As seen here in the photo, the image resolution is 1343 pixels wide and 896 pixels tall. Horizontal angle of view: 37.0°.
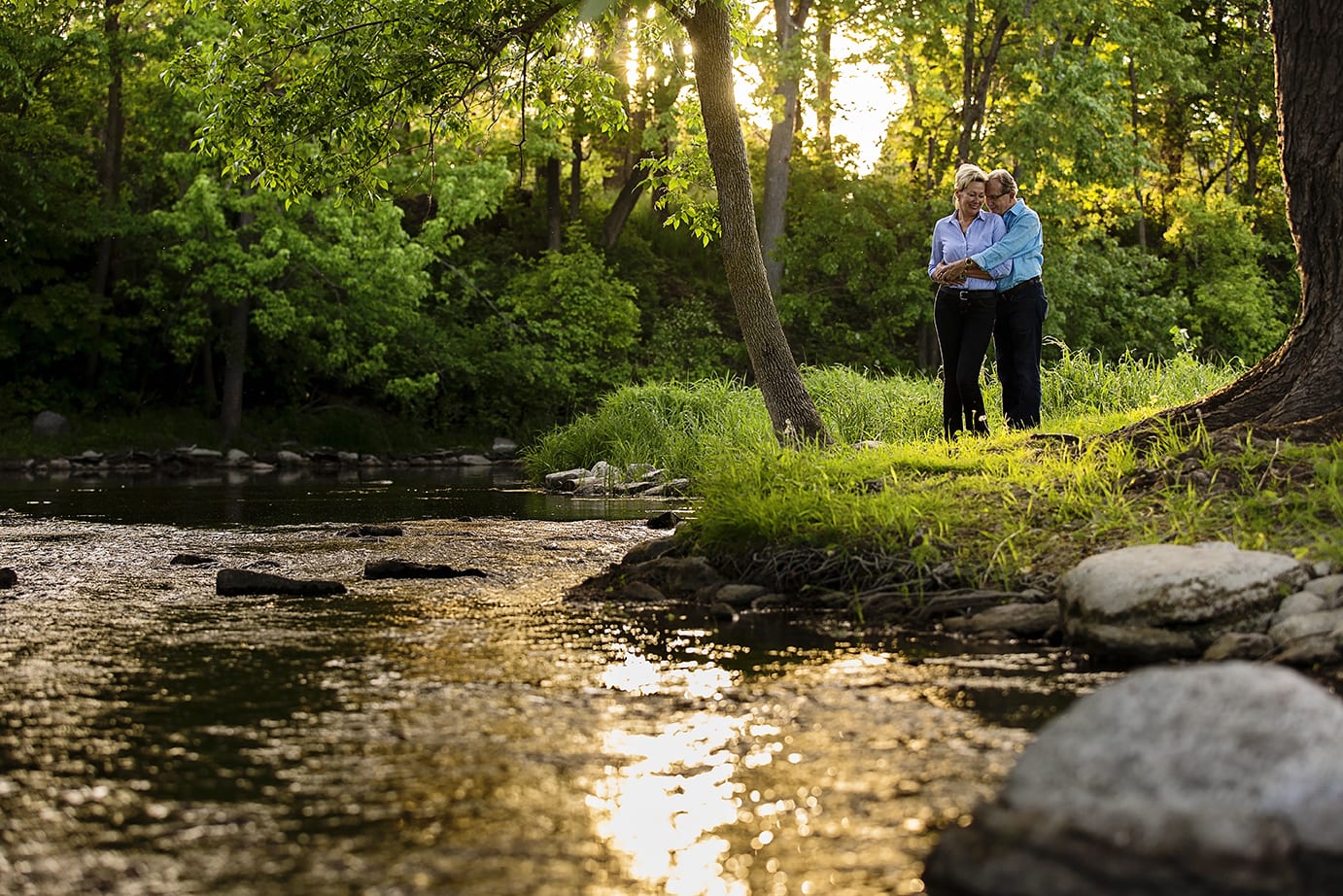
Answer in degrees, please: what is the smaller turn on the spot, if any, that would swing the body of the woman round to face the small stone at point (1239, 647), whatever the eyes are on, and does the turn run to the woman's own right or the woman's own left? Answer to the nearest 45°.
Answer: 0° — they already face it

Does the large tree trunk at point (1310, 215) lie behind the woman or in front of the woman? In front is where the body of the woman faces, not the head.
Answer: in front

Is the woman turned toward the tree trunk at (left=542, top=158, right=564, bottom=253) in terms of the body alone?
no

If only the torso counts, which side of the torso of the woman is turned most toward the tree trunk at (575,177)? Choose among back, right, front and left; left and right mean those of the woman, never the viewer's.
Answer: back

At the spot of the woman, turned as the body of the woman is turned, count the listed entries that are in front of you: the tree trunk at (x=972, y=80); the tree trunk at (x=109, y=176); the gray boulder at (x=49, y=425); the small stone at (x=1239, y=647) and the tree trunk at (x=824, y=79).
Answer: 1

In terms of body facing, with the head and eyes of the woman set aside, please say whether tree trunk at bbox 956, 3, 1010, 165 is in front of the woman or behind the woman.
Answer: behind

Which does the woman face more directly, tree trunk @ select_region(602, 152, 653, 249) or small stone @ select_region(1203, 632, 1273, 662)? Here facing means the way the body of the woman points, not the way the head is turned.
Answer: the small stone

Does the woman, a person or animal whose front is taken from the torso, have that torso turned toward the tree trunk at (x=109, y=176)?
no

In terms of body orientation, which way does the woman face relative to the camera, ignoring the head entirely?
toward the camera

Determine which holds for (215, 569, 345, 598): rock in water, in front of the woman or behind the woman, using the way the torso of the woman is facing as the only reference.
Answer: in front

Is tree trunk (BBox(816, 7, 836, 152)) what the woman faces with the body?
no

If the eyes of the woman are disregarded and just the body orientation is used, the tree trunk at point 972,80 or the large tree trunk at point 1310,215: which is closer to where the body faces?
the large tree trunk

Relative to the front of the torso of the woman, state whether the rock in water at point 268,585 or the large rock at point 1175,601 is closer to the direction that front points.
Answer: the large rock

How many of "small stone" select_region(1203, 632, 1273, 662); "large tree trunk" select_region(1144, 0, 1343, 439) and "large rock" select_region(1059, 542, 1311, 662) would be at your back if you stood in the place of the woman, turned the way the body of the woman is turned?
0

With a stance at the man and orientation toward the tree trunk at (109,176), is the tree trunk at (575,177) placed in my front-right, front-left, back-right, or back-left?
front-right

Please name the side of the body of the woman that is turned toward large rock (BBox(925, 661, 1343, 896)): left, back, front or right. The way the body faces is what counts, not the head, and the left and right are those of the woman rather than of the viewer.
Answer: front
